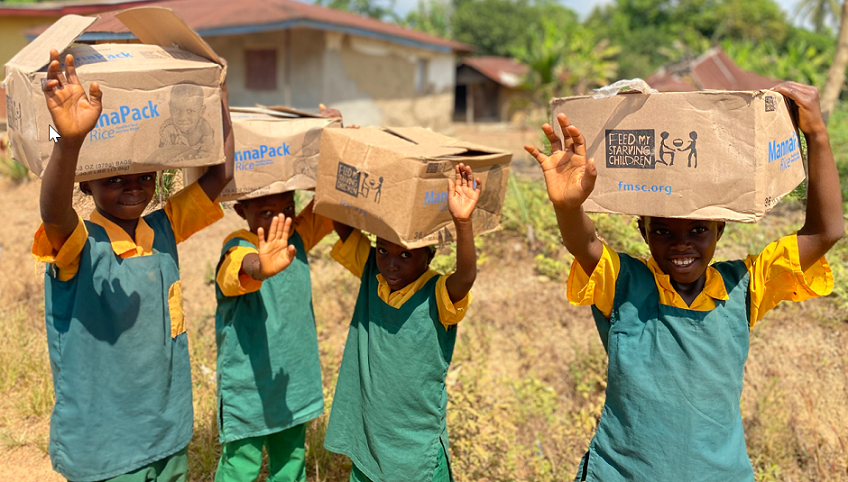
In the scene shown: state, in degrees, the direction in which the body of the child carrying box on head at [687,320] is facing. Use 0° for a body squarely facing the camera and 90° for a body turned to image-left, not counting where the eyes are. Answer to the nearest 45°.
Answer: approximately 0°

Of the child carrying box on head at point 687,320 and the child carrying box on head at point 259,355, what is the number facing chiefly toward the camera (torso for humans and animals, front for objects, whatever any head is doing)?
2

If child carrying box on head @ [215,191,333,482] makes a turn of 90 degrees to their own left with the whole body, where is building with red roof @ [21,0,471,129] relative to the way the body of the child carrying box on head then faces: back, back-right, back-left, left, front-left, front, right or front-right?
left

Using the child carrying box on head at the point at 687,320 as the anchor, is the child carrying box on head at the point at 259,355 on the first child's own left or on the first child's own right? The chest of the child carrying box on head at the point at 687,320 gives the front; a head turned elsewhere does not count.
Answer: on the first child's own right

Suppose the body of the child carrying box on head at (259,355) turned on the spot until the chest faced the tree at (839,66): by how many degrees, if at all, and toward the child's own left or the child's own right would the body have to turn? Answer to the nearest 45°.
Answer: approximately 135° to the child's own left

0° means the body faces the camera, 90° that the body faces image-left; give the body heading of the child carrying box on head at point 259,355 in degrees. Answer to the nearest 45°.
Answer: approximately 0°
